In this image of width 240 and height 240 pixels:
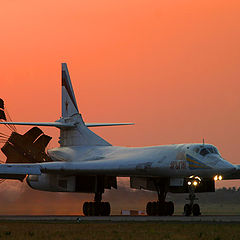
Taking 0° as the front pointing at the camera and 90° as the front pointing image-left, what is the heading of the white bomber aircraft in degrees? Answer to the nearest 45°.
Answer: approximately 315°
